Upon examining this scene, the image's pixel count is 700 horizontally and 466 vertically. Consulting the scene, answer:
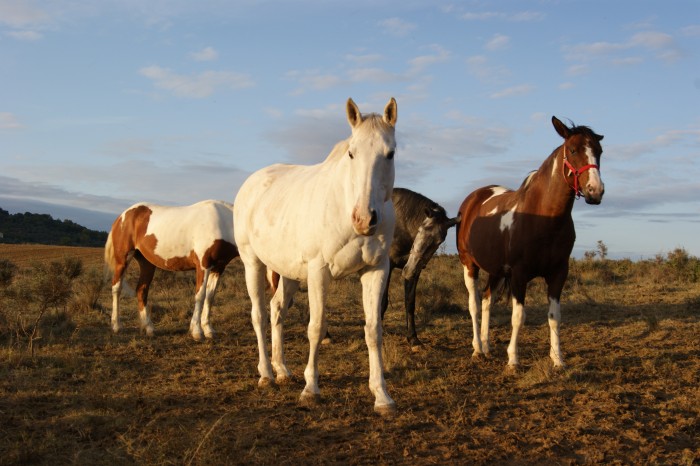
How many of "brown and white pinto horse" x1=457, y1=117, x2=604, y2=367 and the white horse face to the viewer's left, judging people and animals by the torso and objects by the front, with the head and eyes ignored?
0

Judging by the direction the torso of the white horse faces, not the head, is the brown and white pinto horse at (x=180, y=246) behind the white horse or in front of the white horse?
behind

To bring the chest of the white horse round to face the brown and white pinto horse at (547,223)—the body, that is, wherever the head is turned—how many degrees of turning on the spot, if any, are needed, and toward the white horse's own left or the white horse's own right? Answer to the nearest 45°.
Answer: approximately 90° to the white horse's own left

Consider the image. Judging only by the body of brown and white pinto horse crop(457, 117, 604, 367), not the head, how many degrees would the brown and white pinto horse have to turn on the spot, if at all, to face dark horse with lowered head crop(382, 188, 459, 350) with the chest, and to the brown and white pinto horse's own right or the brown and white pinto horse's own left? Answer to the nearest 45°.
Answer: approximately 180°

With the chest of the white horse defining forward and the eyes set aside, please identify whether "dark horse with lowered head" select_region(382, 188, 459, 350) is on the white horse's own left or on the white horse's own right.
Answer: on the white horse's own left

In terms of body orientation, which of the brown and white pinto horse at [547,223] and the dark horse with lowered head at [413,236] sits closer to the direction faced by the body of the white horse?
the brown and white pinto horse

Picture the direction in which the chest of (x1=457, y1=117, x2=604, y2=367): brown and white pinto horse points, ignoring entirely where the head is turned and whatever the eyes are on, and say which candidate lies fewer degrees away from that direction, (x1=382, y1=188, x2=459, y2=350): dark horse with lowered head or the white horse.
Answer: the white horse

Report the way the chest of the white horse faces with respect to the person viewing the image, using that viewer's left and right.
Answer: facing the viewer and to the right of the viewer

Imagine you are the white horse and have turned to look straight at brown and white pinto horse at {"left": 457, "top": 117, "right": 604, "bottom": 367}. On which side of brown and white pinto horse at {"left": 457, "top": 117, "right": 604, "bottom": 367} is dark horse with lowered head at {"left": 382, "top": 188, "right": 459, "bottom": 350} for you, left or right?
left

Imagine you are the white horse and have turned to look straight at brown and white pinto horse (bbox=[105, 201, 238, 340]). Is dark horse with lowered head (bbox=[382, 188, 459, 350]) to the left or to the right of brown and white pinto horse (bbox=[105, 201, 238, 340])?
right
